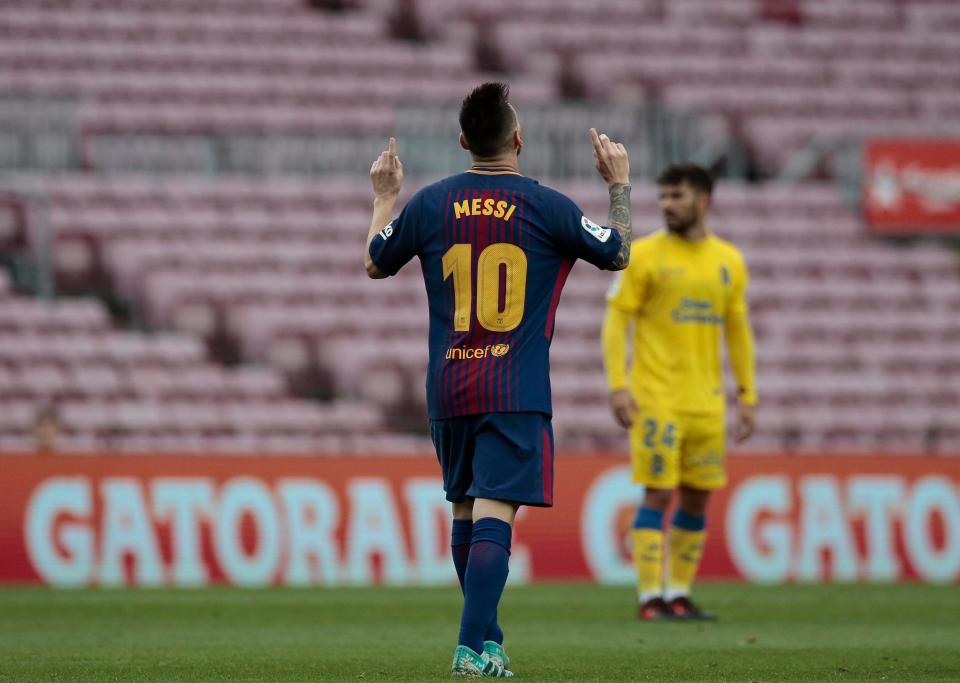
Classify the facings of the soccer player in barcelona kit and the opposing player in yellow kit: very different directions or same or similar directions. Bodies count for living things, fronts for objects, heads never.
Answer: very different directions

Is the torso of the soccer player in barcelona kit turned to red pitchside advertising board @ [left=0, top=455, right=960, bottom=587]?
yes

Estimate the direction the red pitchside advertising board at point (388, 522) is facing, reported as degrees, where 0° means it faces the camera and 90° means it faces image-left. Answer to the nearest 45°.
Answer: approximately 0°

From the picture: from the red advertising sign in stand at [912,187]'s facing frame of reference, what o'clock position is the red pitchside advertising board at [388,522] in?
the red pitchside advertising board at [388,522] is roughly at 1 o'clock from the red advertising sign in stand at [912,187].

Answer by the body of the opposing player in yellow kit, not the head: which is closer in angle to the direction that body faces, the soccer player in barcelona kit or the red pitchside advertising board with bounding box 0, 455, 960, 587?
the soccer player in barcelona kit

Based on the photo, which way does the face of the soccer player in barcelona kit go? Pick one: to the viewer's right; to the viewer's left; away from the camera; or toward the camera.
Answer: away from the camera

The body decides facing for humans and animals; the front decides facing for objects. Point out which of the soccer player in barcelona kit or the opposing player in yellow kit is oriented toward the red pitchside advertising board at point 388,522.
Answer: the soccer player in barcelona kit

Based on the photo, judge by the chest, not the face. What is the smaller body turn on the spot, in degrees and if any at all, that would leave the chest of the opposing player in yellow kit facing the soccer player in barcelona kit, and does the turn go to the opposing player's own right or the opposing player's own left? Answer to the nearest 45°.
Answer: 0° — they already face them

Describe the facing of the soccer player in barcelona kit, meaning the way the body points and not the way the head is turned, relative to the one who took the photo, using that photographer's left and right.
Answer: facing away from the viewer

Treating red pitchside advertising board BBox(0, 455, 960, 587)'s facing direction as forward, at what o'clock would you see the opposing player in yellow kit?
The opposing player in yellow kit is roughly at 11 o'clock from the red pitchside advertising board.
